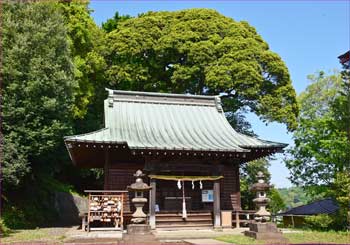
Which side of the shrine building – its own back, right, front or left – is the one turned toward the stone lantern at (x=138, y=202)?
front

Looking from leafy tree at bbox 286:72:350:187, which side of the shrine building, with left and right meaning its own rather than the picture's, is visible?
left

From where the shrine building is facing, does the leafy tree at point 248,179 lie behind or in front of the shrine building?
behind

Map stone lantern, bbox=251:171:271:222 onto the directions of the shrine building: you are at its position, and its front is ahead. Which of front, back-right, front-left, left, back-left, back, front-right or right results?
front-left

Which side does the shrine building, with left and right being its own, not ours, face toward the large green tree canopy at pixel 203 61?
back

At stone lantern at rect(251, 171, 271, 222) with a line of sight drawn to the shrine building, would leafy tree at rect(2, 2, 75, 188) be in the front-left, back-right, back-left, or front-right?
front-left

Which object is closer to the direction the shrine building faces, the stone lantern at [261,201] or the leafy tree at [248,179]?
the stone lantern

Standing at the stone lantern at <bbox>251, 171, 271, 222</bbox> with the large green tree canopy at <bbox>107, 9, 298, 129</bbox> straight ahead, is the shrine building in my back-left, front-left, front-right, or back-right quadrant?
front-left

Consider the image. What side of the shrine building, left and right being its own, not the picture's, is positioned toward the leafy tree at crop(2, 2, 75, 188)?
right

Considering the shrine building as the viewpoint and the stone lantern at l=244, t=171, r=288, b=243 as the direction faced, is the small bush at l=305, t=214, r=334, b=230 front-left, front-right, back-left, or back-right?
front-left

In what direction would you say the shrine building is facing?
toward the camera

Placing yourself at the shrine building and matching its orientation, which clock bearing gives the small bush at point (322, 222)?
The small bush is roughly at 9 o'clock from the shrine building.

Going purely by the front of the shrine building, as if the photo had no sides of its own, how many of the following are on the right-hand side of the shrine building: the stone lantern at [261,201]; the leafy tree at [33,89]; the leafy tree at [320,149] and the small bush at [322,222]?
1

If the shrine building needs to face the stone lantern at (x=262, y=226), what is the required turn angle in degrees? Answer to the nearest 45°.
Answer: approximately 45° to its left
